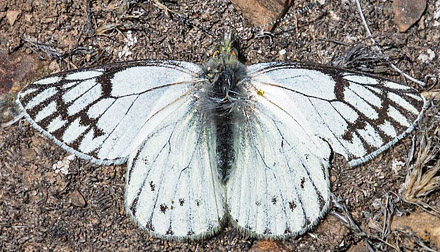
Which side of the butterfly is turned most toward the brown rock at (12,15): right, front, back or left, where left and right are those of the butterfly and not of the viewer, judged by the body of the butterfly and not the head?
left

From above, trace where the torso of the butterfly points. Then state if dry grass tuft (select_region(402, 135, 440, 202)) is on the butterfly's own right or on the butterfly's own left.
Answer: on the butterfly's own right

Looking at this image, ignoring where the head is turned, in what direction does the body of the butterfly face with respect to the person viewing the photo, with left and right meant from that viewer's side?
facing away from the viewer

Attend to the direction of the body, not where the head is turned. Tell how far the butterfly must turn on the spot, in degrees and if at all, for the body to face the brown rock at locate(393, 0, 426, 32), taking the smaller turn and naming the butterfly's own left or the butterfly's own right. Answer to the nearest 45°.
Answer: approximately 45° to the butterfly's own right

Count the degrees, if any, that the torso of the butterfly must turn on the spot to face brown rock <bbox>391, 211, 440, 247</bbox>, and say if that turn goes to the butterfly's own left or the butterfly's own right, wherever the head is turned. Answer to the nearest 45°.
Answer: approximately 90° to the butterfly's own right
